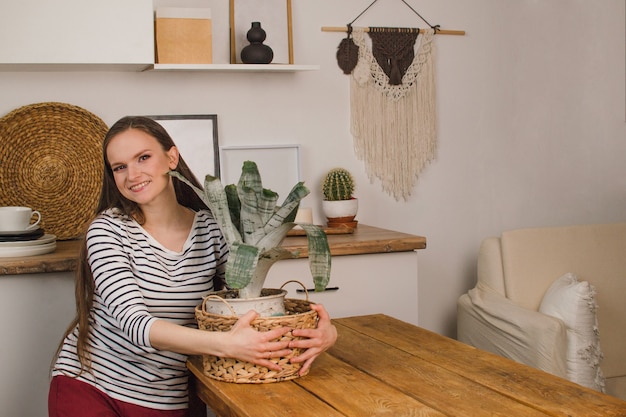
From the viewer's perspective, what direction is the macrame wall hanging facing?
toward the camera

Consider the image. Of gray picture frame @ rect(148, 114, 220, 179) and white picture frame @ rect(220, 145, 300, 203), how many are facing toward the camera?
2

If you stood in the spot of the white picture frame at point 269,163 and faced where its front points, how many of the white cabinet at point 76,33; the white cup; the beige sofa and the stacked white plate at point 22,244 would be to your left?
1

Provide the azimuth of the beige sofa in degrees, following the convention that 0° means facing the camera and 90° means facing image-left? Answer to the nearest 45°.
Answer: approximately 315°

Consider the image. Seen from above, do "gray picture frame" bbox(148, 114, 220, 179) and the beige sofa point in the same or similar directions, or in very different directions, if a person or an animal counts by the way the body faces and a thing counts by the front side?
same or similar directions

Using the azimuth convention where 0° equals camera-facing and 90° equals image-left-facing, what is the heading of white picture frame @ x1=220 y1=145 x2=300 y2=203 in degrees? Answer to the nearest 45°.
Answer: approximately 0°

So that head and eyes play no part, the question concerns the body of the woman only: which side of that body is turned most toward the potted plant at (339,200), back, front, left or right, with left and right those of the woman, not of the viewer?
left

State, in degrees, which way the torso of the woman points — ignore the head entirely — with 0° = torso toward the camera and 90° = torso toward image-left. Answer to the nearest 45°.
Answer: approximately 315°

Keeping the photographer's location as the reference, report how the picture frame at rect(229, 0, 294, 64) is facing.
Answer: facing the viewer

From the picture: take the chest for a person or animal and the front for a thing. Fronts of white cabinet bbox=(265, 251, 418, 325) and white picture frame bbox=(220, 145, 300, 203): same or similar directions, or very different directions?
same or similar directions

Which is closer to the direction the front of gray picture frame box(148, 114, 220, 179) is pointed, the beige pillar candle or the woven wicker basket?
the woven wicker basket

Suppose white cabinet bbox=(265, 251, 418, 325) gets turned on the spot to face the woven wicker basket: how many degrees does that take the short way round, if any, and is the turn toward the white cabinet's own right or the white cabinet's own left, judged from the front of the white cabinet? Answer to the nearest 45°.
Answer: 0° — it already faces it

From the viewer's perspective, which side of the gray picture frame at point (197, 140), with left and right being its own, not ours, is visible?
front
